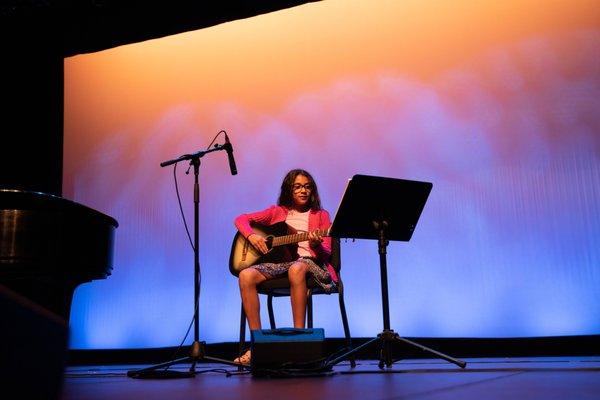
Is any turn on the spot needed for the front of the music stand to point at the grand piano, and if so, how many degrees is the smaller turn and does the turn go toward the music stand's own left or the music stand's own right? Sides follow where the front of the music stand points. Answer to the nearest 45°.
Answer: approximately 45° to the music stand's own left

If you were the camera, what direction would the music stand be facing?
facing away from the viewer and to the left of the viewer
